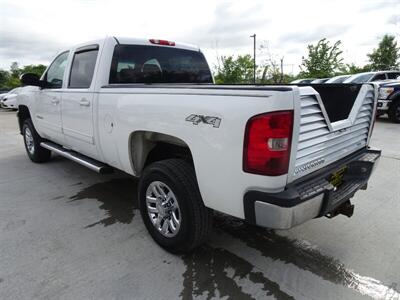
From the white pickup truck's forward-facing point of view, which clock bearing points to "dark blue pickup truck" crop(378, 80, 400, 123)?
The dark blue pickup truck is roughly at 3 o'clock from the white pickup truck.

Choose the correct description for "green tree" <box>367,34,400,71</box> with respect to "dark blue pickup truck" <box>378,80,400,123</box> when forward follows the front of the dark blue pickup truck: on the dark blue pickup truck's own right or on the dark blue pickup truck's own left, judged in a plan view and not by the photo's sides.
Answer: on the dark blue pickup truck's own right

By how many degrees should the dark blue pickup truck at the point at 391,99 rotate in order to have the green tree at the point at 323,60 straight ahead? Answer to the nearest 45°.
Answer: approximately 135° to its right

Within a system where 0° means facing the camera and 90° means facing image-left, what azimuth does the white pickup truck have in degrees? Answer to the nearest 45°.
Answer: approximately 135°

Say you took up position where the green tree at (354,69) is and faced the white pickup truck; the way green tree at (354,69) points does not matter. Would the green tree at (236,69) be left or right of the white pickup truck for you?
right

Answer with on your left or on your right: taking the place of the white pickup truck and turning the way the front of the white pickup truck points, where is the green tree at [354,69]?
on your right

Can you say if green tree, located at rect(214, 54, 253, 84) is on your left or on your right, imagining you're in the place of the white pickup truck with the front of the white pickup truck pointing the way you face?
on your right

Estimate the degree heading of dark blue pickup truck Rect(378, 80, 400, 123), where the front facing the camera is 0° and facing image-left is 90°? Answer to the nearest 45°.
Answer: approximately 45°

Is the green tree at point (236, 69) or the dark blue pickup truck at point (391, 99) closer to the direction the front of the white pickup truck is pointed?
the green tree

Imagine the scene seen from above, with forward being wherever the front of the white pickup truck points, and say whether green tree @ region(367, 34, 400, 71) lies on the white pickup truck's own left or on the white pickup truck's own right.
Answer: on the white pickup truck's own right
